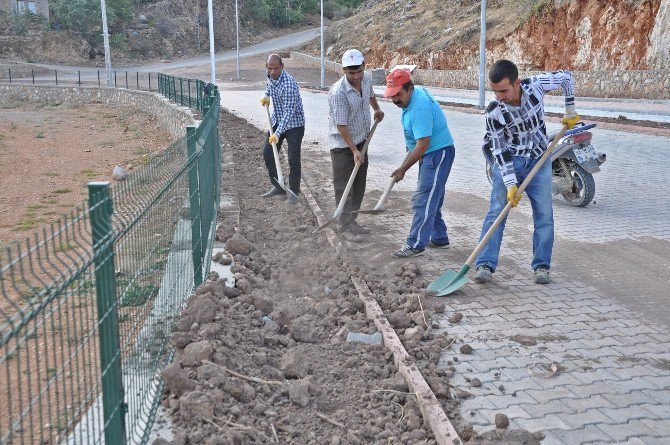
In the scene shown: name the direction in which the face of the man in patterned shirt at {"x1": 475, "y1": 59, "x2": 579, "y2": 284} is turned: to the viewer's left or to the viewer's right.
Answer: to the viewer's left

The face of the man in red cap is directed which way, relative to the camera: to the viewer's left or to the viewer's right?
to the viewer's left

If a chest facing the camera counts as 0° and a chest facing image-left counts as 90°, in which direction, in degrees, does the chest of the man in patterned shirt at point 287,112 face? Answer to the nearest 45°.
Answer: approximately 45°

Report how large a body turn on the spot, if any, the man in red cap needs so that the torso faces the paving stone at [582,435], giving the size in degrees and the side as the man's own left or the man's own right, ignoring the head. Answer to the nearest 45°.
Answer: approximately 90° to the man's own left

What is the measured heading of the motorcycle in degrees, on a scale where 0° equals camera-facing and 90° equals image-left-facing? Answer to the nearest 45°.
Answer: approximately 135°

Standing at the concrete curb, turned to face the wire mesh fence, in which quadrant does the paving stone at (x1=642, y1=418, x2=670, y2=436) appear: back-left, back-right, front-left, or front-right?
back-left

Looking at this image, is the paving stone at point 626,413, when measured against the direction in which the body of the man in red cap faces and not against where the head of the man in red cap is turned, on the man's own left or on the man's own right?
on the man's own left

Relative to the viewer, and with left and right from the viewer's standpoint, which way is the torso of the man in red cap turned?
facing to the left of the viewer

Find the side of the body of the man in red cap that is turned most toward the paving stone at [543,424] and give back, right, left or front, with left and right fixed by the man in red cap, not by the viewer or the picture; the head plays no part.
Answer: left

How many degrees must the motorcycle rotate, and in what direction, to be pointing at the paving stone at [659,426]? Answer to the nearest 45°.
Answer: approximately 135° to its left

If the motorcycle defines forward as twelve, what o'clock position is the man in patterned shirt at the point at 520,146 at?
The man in patterned shirt is roughly at 8 o'clock from the motorcycle.
